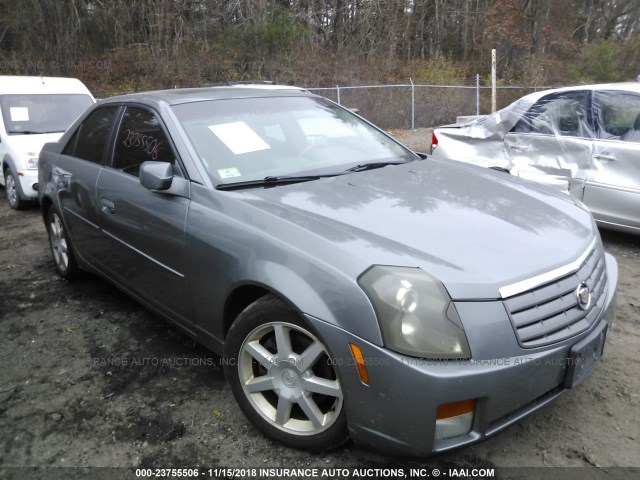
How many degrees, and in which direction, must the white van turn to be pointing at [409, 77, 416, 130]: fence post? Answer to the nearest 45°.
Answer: approximately 90° to its left

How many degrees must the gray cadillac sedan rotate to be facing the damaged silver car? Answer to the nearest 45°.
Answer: approximately 90° to its left

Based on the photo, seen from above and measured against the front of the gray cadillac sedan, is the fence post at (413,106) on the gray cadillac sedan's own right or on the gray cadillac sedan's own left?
on the gray cadillac sedan's own left

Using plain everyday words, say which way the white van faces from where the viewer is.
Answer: facing the viewer and to the right of the viewer

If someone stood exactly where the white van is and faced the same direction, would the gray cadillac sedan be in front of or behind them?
in front

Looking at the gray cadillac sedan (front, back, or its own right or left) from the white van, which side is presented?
back

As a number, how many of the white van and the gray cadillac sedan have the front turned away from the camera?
0

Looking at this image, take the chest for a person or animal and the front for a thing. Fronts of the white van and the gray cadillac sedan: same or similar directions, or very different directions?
same or similar directions

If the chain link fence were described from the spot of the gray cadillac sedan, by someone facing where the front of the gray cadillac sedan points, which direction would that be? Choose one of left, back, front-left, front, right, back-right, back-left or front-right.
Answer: back-left

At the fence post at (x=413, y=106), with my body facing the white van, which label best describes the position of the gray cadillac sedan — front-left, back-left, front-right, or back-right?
front-left

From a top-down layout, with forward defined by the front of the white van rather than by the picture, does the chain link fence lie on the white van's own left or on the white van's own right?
on the white van's own left
